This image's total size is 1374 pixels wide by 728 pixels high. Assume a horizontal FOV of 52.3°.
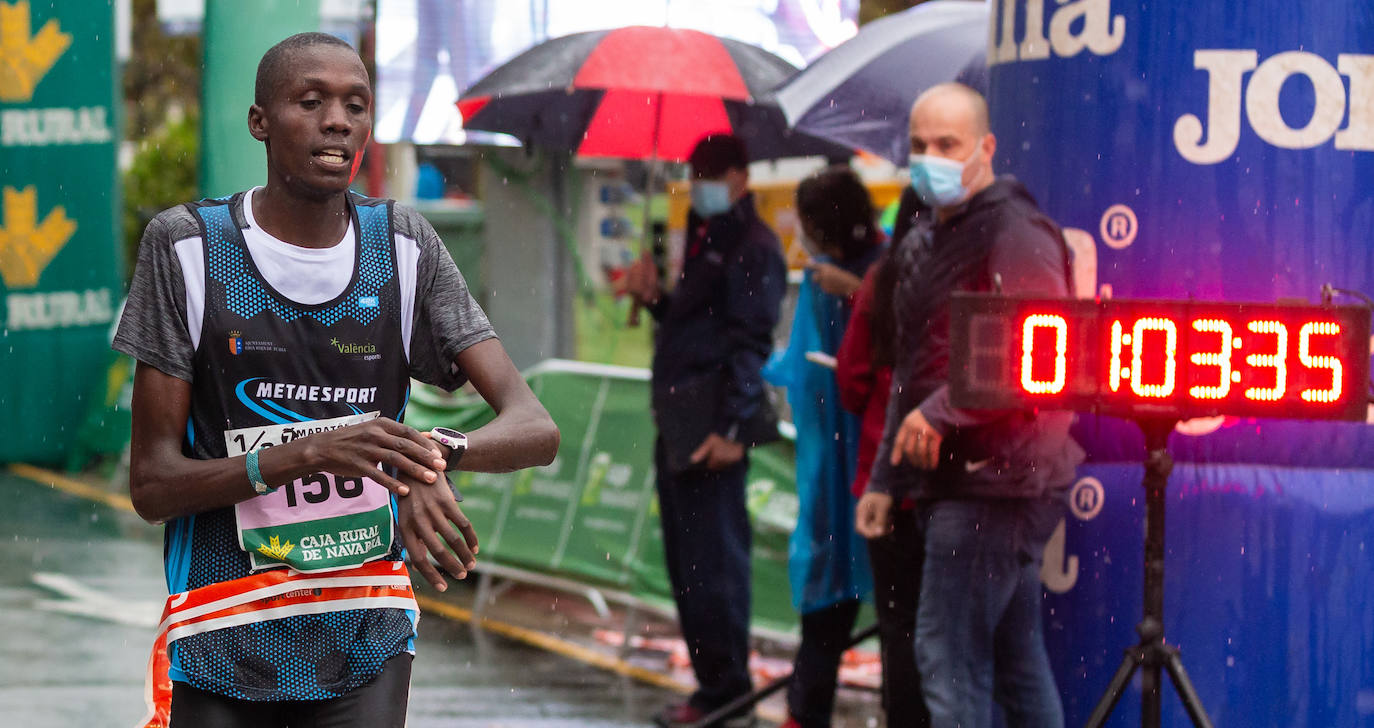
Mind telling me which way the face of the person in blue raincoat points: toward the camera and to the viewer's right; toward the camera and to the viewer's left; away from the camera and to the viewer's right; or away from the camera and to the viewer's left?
away from the camera and to the viewer's left

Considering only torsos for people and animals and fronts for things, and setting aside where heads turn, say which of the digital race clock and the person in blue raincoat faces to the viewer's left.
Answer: the person in blue raincoat

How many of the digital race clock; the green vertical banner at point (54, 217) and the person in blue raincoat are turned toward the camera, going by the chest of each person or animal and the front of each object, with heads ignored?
2

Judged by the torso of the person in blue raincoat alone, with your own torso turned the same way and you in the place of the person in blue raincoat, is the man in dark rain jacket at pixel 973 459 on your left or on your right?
on your left

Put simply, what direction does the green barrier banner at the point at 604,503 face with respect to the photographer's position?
facing the viewer and to the left of the viewer

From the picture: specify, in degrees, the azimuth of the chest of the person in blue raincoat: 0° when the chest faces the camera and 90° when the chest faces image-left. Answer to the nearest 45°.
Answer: approximately 90°

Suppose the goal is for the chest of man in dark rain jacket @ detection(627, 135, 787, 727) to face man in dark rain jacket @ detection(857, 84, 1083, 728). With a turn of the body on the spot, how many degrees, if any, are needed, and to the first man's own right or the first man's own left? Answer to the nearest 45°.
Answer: approximately 90° to the first man's own left

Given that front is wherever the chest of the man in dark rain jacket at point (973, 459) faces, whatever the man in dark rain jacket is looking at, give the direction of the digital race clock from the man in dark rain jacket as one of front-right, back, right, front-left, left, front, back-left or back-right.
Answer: left

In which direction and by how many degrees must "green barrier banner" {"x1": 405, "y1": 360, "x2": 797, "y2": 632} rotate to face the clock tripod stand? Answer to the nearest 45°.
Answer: approximately 45° to its left

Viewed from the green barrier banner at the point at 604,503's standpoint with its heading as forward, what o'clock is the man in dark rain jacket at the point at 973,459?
The man in dark rain jacket is roughly at 10 o'clock from the green barrier banner.

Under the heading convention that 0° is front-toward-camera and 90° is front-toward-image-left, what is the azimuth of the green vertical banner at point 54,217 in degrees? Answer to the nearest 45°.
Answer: approximately 0°
